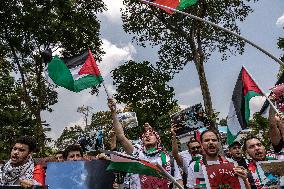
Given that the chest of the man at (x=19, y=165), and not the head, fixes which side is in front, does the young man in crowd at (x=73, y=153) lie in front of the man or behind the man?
behind

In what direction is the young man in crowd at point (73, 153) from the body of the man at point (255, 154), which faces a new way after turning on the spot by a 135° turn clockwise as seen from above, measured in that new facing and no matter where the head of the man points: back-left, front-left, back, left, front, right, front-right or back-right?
front

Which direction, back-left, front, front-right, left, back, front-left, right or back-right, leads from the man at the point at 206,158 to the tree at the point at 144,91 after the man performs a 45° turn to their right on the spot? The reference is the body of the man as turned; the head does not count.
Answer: back-right

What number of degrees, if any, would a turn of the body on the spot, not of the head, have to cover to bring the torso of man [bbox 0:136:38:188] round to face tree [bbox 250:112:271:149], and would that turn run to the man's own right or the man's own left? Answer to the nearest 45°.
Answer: approximately 180°

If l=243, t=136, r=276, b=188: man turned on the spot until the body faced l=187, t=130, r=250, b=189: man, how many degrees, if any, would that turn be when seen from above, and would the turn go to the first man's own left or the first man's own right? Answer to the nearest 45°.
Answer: approximately 90° to the first man's own right

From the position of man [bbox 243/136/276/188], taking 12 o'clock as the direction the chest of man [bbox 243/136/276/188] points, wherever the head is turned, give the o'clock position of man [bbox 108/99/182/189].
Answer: man [bbox 108/99/182/189] is roughly at 4 o'clock from man [bbox 243/136/276/188].

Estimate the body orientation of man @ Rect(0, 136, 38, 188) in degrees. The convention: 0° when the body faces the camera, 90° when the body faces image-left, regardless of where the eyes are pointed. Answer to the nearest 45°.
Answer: approximately 45°
